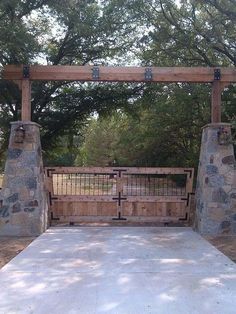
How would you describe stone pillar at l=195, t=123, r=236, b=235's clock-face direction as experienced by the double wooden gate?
The stone pillar is roughly at 10 o'clock from the double wooden gate.

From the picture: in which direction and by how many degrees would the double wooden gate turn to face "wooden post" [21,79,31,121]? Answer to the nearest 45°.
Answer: approximately 45° to its right

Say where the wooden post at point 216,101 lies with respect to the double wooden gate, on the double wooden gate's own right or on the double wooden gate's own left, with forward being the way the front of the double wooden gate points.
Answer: on the double wooden gate's own left

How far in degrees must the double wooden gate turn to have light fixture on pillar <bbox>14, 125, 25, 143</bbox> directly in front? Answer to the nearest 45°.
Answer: approximately 45° to its right

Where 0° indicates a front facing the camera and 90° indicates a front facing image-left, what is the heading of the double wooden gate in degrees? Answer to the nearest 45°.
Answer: approximately 0°
